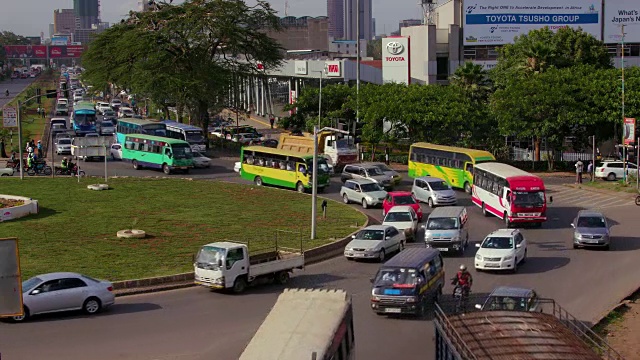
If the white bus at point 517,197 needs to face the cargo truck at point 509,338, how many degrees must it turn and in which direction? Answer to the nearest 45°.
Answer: approximately 45° to its right

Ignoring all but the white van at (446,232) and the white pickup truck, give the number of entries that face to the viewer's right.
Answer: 0

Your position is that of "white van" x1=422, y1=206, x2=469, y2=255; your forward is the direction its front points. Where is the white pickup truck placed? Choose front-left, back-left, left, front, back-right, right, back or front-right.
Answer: front-right

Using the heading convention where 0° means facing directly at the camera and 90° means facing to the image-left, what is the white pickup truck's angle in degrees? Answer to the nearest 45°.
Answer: approximately 45°

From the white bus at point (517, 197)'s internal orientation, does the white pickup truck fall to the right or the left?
on its right

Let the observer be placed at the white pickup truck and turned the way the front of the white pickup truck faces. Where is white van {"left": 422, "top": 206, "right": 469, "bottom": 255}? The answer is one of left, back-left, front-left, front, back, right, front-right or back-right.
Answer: back

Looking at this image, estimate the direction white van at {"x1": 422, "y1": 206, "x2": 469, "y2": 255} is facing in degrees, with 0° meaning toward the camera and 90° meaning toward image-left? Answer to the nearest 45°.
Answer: approximately 0°

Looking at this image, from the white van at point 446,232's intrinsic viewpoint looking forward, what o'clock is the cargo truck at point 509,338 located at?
The cargo truck is roughly at 12 o'clock from the white van.

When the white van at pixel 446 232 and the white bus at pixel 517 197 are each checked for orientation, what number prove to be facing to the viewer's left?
0

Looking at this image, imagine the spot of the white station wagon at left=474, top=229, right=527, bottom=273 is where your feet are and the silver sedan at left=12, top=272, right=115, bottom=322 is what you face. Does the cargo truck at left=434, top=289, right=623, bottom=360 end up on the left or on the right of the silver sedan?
left

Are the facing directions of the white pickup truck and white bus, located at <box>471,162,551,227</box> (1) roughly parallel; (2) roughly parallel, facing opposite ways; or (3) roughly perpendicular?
roughly perpendicular

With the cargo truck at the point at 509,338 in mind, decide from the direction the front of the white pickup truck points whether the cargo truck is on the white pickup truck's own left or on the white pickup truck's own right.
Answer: on the white pickup truck's own left

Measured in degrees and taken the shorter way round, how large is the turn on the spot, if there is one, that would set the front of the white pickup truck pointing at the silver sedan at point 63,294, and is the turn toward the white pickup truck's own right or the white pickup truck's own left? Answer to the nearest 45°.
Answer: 0° — it already faces it

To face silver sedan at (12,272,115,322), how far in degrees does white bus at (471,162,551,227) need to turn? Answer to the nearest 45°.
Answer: approximately 90° to its right
